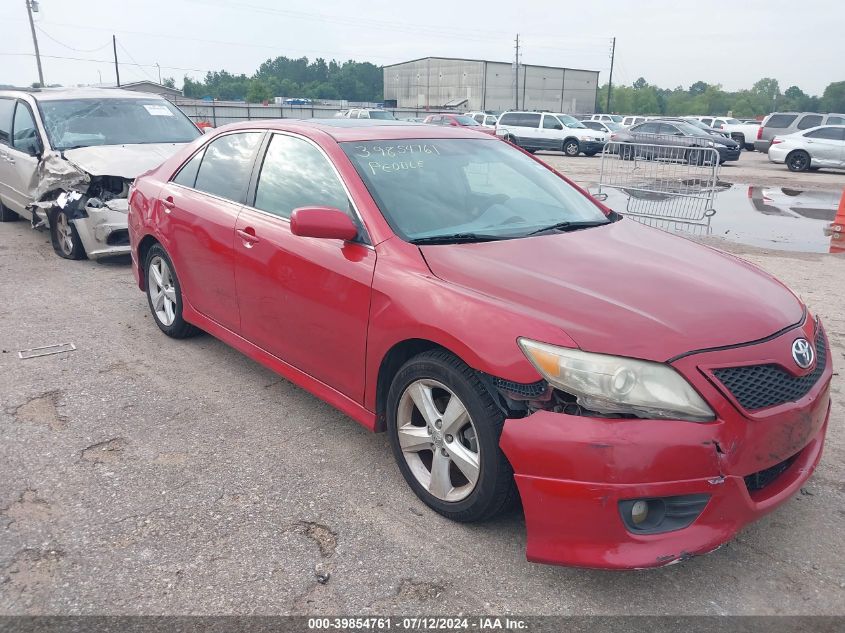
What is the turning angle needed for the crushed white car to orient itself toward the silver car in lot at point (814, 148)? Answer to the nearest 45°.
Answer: approximately 45° to its left

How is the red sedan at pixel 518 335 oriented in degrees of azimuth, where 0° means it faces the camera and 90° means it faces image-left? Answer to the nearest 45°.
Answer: approximately 315°

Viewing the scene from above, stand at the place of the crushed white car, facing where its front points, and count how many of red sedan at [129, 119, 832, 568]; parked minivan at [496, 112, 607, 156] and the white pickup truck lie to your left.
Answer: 2

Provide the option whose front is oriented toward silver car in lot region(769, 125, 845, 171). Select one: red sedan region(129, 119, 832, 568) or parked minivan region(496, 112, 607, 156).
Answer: the parked minivan
